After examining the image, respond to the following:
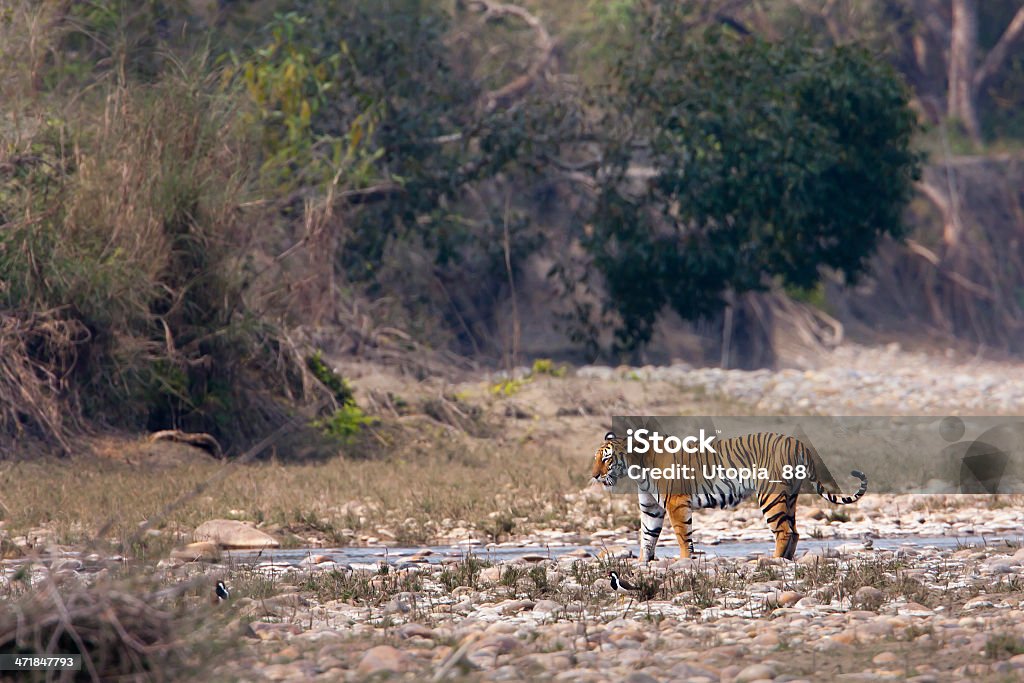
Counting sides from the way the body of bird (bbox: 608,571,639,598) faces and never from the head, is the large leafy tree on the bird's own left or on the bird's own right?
on the bird's own right

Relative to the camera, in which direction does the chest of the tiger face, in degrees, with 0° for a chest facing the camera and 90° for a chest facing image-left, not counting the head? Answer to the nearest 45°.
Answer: approximately 90°

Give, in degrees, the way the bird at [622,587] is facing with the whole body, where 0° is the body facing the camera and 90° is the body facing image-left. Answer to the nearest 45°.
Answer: approximately 90°

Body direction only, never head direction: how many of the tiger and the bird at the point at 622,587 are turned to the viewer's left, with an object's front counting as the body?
2

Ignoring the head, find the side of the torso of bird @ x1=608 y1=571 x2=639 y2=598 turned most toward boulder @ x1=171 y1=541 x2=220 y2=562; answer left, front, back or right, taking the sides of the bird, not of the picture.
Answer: front

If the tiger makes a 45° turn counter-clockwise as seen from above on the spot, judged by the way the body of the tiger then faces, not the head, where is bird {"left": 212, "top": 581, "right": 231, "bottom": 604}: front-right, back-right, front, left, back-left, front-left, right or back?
front

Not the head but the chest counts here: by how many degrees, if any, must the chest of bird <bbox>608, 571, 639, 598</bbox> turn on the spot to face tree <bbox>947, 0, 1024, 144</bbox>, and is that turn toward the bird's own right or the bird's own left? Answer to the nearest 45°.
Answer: approximately 90° to the bird's own right

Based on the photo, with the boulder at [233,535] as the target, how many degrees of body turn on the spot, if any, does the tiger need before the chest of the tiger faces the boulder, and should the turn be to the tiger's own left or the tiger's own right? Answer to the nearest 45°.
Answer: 0° — it already faces it

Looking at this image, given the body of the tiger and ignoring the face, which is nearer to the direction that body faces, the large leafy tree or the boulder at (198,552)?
the boulder

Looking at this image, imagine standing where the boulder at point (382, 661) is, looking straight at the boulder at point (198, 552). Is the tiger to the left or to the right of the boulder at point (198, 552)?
right

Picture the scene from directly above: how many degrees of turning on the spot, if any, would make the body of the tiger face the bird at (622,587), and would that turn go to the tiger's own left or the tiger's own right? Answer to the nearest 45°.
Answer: approximately 90° to the tiger's own left
